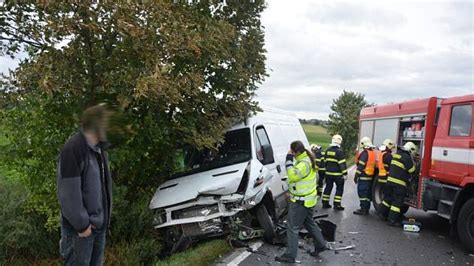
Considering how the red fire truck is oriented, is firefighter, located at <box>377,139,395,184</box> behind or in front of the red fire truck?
behind

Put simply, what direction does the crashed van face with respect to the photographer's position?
facing the viewer and to the left of the viewer

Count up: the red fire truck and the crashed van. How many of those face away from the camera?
0

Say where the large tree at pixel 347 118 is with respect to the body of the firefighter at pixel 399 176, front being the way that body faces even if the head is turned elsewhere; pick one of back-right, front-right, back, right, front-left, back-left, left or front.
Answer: front-left

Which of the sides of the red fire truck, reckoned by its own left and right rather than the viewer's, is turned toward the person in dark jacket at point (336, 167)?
back

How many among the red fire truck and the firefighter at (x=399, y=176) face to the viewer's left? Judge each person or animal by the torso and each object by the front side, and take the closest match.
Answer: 0

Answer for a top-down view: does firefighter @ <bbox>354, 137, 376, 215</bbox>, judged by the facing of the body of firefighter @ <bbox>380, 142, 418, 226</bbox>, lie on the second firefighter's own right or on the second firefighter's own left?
on the second firefighter's own left

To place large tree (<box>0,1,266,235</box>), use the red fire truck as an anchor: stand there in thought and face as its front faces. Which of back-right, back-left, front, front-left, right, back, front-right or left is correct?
right

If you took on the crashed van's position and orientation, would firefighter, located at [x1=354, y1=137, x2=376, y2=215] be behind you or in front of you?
behind

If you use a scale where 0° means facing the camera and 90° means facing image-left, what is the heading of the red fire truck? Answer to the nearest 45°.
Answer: approximately 315°

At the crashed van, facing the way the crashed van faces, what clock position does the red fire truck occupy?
The red fire truck is roughly at 7 o'clock from the crashed van.
